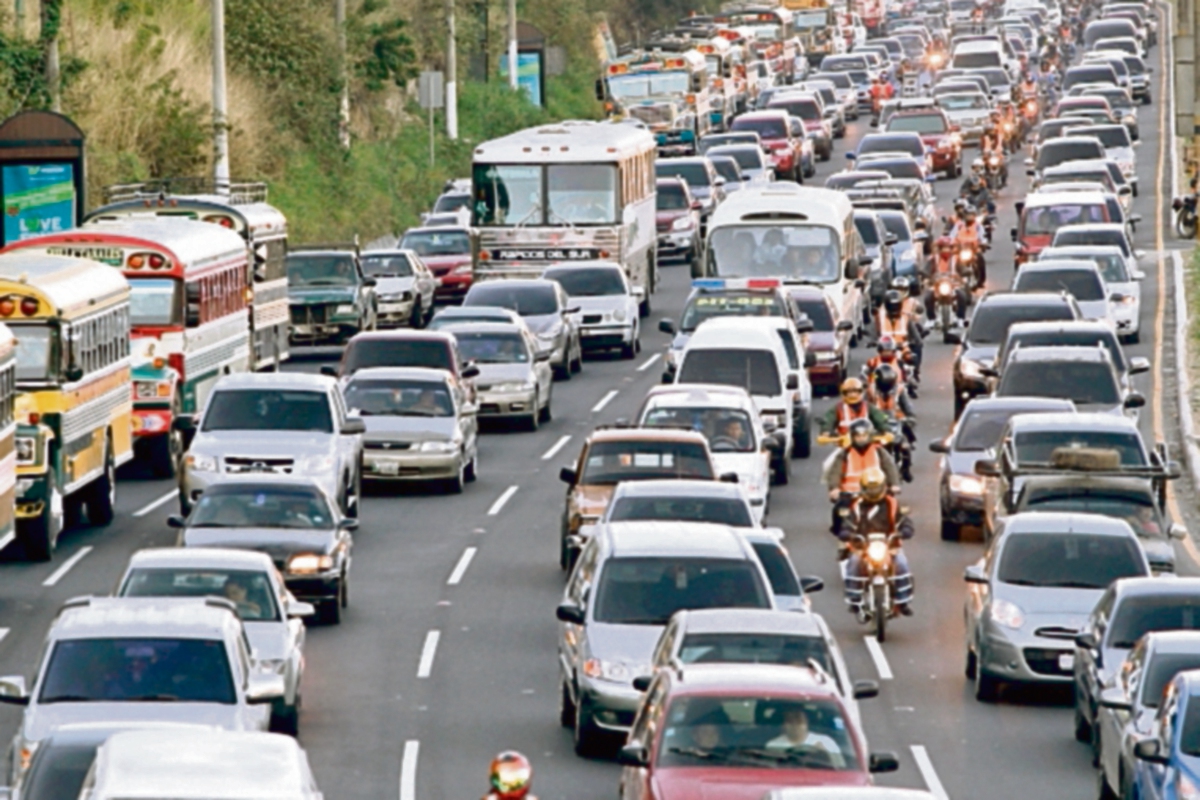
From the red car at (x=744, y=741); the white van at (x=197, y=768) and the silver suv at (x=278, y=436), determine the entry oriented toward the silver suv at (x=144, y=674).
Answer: the silver suv at (x=278, y=436)

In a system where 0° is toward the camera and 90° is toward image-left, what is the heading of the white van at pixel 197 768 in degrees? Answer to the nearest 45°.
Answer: approximately 0°

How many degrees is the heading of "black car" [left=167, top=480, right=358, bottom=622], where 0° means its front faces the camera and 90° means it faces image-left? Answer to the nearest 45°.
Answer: approximately 0°

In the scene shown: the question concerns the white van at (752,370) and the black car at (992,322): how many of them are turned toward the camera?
2

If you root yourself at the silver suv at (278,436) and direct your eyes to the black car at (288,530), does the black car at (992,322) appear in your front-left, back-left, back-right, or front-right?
back-left

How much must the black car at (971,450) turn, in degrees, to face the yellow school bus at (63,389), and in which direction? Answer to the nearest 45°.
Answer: approximately 90° to its right
